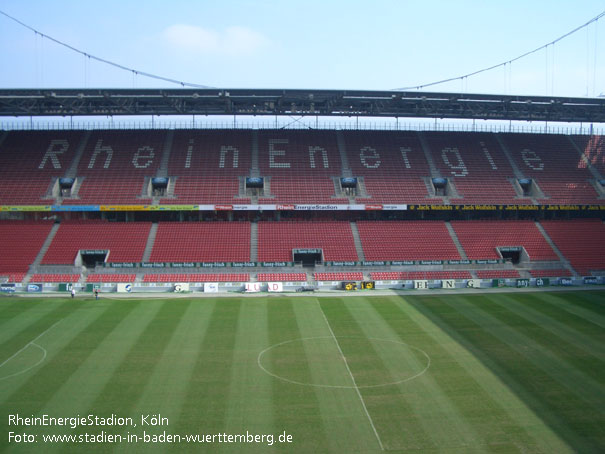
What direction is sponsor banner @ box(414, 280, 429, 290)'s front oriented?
toward the camera

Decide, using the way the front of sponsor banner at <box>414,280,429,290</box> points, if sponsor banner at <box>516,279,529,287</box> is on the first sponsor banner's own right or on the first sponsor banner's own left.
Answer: on the first sponsor banner's own left

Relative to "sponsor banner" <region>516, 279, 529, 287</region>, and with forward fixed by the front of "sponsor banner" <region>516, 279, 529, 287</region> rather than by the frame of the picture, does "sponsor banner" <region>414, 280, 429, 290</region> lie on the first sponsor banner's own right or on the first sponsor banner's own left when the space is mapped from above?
on the first sponsor banner's own right

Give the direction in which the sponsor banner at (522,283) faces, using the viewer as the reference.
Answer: facing the viewer

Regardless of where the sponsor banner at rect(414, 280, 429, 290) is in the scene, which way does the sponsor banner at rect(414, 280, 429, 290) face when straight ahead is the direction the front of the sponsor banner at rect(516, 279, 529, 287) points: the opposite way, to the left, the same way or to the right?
the same way
